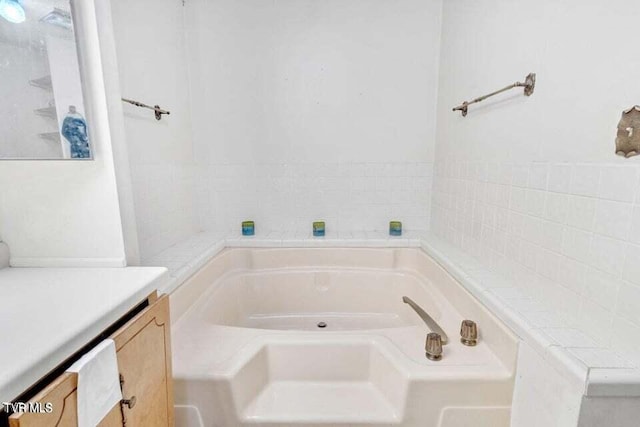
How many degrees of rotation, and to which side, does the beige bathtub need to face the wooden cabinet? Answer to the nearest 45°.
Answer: approximately 45° to its right

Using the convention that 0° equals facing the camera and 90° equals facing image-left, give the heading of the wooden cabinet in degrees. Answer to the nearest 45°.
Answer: approximately 315°

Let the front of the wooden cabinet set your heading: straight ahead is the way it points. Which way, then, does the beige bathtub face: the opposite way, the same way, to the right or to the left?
to the right

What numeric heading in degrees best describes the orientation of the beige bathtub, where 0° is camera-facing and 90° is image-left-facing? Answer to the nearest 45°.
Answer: approximately 0°

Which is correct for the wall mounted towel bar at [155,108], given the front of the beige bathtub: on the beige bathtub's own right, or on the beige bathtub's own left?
on the beige bathtub's own right

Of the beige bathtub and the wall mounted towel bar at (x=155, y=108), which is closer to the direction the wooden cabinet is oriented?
the beige bathtub

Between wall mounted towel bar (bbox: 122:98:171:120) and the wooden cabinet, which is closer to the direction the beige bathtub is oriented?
the wooden cabinet
